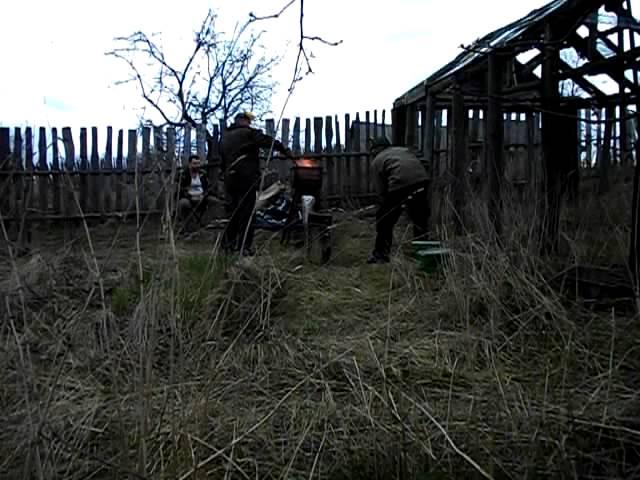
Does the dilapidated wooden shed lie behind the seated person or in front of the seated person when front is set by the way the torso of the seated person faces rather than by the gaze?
in front

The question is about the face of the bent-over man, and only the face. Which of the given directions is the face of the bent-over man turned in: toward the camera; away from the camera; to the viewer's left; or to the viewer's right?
to the viewer's left

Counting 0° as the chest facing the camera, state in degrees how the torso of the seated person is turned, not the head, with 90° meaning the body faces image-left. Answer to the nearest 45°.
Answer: approximately 0°

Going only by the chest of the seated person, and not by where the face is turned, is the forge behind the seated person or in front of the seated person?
in front
